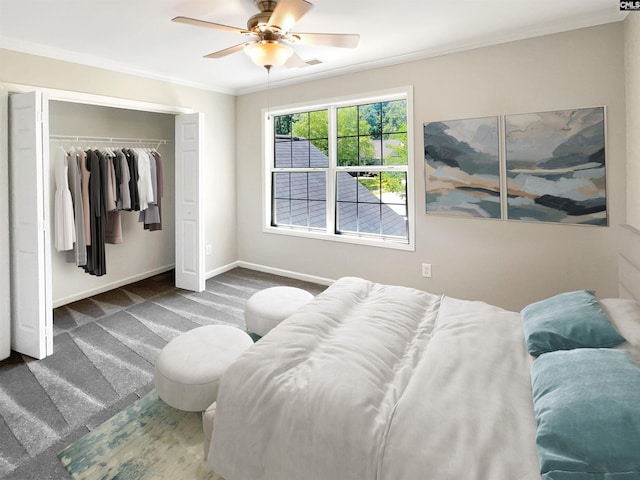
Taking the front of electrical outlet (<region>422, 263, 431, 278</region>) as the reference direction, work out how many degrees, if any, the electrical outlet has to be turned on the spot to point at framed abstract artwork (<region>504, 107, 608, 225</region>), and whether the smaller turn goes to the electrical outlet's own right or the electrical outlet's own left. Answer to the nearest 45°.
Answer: approximately 45° to the electrical outlet's own left

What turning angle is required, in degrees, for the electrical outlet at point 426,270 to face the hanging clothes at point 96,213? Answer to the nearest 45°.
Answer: approximately 90° to its right

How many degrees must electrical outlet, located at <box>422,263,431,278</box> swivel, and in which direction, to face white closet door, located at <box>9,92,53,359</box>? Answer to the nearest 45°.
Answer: approximately 45° to its right

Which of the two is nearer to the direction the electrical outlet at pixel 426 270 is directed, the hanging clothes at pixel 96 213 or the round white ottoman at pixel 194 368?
the round white ottoman

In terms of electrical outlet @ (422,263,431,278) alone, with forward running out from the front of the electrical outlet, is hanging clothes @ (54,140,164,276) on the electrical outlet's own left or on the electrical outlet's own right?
on the electrical outlet's own right

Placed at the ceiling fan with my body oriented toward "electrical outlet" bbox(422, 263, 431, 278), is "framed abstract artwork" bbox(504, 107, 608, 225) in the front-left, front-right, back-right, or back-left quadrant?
front-right

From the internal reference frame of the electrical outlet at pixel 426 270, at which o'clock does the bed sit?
The bed is roughly at 12 o'clock from the electrical outlet.

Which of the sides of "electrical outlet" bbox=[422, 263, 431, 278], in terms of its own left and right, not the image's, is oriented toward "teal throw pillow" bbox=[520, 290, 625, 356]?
front

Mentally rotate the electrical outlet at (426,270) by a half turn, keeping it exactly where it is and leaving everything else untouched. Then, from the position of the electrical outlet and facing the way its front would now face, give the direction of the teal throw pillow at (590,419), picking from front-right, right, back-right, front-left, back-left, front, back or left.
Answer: back

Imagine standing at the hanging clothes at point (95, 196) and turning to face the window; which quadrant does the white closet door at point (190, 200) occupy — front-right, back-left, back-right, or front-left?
front-left

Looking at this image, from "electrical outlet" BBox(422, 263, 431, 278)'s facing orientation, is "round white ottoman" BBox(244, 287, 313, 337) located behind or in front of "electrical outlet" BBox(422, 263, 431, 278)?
in front

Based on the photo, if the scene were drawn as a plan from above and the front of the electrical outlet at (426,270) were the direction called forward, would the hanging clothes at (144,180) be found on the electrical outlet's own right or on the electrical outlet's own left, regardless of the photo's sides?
on the electrical outlet's own right

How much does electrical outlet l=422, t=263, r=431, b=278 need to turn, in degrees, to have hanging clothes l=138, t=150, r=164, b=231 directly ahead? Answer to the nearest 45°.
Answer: approximately 90° to its right

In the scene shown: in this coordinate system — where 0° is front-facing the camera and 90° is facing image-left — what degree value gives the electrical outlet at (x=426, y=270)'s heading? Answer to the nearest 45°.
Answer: approximately 0°

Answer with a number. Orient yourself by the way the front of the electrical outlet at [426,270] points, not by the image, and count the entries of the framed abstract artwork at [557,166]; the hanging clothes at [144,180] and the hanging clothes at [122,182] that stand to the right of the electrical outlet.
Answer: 2
